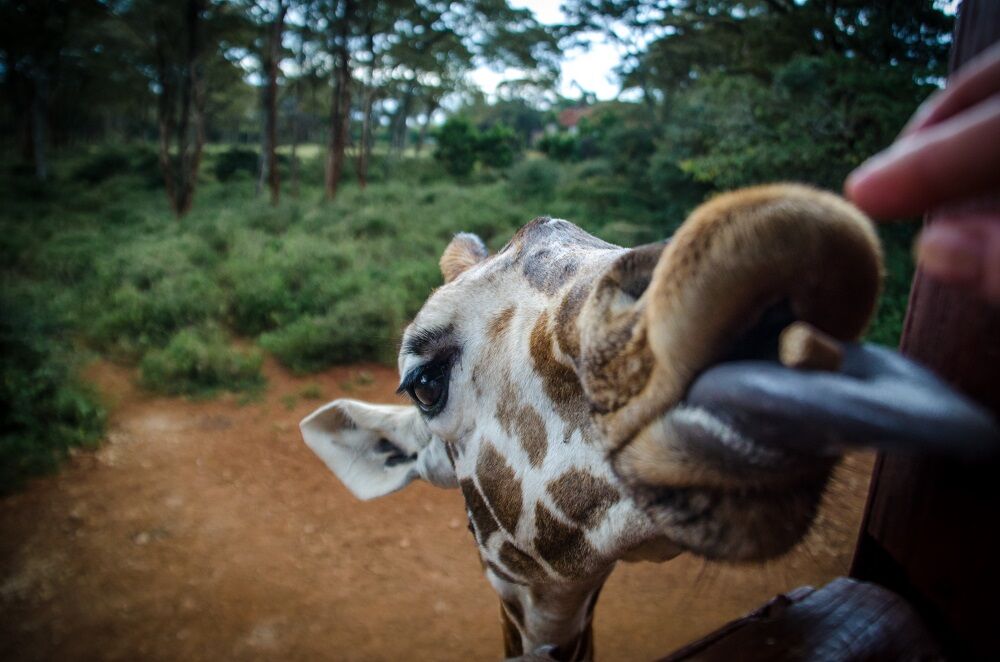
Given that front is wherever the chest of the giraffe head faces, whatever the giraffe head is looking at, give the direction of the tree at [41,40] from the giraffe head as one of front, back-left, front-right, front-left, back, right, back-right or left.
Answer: back

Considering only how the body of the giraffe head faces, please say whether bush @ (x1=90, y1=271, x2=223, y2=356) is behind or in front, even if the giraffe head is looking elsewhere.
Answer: behind

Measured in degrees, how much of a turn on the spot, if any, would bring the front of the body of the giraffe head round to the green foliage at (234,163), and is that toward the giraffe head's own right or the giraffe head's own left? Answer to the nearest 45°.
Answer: approximately 180°

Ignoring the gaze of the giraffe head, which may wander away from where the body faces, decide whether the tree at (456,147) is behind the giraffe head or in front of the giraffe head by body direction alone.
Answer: behind

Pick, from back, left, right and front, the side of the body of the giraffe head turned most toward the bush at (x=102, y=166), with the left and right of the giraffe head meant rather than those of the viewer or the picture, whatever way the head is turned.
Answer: back

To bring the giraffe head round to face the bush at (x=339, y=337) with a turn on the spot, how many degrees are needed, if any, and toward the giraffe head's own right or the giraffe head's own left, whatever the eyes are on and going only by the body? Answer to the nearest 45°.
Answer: approximately 180°

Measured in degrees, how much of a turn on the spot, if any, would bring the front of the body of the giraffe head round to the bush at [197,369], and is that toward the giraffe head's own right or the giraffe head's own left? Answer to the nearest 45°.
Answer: approximately 180°

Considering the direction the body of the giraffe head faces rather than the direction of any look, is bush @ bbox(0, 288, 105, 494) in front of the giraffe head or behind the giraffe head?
behind

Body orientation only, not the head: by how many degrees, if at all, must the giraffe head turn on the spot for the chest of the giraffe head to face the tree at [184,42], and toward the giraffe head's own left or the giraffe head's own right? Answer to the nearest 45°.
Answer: approximately 180°

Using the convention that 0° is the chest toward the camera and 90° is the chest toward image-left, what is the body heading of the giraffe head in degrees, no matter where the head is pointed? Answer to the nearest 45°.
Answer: approximately 315°

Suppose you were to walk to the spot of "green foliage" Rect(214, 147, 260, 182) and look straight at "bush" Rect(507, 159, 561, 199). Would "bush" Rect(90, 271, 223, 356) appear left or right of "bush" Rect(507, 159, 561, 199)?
right
